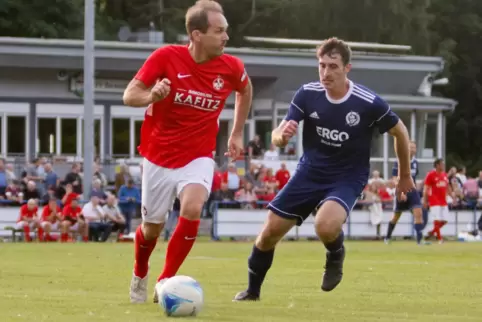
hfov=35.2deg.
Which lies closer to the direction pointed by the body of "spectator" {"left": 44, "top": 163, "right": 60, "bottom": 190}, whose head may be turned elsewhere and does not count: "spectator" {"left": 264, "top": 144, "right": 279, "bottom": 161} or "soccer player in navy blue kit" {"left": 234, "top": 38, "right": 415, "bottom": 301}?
the soccer player in navy blue kit

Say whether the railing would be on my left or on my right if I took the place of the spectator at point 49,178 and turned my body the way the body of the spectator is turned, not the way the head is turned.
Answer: on my left

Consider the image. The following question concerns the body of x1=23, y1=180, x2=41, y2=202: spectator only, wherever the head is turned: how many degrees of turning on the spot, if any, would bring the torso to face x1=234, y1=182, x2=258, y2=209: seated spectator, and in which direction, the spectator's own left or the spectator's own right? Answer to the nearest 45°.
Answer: approximately 90° to the spectator's own left

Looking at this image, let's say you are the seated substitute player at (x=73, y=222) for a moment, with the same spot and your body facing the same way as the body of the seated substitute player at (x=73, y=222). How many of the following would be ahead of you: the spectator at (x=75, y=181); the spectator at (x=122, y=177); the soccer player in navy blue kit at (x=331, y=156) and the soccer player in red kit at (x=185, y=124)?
2

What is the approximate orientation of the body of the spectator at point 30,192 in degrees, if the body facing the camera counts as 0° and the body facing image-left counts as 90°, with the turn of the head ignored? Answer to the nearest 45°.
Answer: approximately 0°

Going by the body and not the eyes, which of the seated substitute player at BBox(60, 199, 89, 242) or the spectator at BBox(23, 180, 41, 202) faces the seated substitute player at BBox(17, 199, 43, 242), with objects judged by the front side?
the spectator

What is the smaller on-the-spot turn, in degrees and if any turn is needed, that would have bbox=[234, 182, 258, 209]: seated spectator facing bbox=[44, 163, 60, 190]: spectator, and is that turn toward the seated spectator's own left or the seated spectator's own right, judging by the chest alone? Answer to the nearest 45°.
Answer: approximately 90° to the seated spectator's own right
